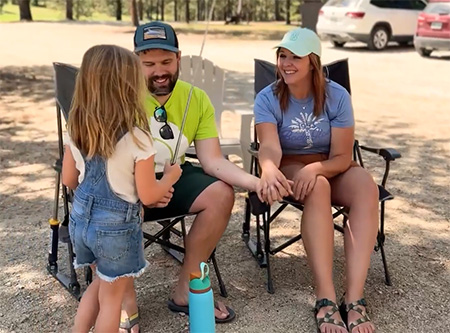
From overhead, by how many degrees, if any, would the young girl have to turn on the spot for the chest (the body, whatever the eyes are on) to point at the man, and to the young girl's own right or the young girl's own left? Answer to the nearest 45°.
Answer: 0° — they already face them

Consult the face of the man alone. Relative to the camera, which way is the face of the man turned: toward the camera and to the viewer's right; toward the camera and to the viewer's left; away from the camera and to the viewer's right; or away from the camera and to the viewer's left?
toward the camera and to the viewer's left

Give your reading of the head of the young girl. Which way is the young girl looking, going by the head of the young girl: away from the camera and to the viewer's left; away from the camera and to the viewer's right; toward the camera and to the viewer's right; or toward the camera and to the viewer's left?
away from the camera and to the viewer's right

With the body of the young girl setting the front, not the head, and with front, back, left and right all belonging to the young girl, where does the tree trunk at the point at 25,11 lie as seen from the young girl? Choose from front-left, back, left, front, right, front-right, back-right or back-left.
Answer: front-left

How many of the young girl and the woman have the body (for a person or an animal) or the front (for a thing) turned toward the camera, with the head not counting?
1

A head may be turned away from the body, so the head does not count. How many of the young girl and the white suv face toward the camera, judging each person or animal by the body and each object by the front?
0

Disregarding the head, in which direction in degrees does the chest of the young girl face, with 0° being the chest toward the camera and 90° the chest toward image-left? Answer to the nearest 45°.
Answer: approximately 225°

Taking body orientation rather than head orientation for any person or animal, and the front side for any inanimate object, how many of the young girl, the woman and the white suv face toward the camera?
1

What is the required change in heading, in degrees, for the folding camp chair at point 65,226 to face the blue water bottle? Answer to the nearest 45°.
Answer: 0° — it already faces it

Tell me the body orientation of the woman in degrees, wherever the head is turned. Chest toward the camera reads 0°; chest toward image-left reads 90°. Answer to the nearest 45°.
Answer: approximately 0°
